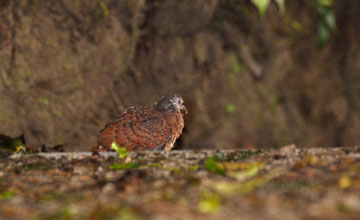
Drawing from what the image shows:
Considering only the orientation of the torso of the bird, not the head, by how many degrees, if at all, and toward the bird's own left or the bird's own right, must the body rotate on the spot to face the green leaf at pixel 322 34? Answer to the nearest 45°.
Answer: approximately 45° to the bird's own left

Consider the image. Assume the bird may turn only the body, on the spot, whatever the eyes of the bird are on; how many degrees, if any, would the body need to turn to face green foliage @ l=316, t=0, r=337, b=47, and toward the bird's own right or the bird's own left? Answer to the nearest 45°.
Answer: approximately 45° to the bird's own left

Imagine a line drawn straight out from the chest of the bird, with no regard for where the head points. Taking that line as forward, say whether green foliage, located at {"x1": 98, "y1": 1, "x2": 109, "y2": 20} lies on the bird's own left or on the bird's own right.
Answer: on the bird's own left

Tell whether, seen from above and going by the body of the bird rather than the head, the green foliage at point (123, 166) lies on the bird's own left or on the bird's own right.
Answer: on the bird's own right

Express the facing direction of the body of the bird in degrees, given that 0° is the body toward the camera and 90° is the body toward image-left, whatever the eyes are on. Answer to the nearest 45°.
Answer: approximately 270°

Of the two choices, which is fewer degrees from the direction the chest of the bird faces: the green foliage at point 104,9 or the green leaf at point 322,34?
the green leaf
